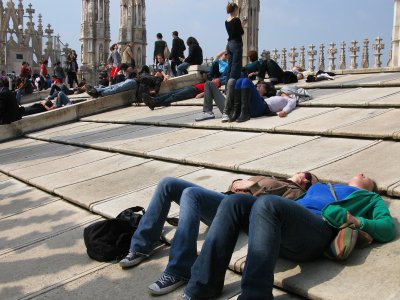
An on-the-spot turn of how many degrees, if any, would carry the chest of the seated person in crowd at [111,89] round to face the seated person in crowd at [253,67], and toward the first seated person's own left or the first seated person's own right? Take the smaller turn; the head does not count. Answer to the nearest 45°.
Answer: approximately 180°

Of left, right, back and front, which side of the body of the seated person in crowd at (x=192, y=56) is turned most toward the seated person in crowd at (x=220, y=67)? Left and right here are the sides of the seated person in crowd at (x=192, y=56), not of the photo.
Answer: back

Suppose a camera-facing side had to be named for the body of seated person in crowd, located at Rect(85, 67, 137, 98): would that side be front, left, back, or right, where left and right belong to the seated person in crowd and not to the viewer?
left

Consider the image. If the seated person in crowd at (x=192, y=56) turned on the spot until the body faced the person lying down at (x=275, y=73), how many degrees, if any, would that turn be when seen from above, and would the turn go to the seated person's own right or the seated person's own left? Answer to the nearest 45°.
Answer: approximately 135° to the seated person's own left

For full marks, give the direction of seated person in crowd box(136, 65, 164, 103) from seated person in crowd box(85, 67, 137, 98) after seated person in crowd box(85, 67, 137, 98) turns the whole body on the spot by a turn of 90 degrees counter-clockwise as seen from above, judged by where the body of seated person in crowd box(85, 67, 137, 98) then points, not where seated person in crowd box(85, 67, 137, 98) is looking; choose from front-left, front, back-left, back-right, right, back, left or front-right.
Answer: front-left
